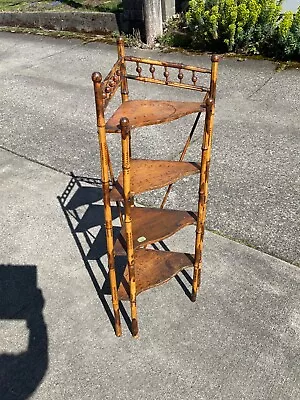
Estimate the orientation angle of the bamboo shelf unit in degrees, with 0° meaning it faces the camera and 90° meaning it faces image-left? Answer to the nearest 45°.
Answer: approximately 315°

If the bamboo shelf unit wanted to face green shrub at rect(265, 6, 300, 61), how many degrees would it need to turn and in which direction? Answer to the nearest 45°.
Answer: approximately 90° to its left

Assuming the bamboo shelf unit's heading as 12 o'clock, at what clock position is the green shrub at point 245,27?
The green shrub is roughly at 8 o'clock from the bamboo shelf unit.
